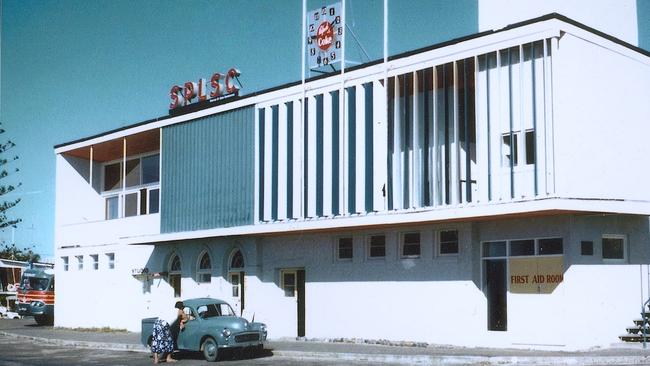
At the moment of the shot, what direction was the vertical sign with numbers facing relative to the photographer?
facing the viewer and to the left of the viewer

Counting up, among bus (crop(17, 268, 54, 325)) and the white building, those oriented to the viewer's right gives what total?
0

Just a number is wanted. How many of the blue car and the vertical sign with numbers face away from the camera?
0

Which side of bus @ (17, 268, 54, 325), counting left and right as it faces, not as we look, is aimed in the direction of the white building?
left

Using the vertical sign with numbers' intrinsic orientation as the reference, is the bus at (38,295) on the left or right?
on its right

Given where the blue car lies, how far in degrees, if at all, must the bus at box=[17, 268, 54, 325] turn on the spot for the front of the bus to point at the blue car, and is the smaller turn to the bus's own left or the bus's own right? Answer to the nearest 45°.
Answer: approximately 45° to the bus's own left

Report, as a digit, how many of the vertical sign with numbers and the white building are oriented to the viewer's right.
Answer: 0

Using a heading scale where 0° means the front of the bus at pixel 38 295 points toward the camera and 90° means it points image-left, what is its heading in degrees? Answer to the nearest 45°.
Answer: approximately 45°

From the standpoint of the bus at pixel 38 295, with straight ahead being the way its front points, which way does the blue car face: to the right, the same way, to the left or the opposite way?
to the left

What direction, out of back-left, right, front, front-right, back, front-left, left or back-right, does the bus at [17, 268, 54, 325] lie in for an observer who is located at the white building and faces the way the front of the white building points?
right
